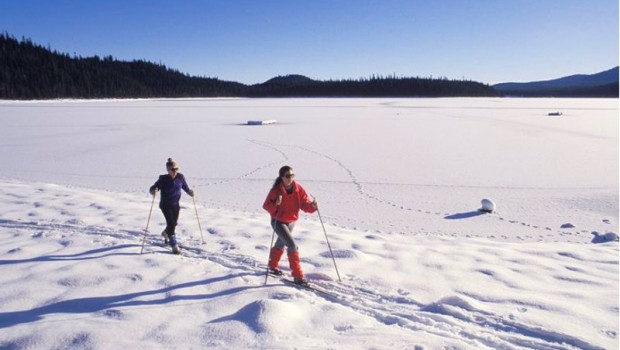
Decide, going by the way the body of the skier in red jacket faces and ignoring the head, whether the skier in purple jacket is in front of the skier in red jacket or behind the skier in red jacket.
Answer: behind

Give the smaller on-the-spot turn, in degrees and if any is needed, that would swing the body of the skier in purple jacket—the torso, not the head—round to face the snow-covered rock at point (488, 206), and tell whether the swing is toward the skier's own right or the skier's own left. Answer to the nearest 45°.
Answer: approximately 45° to the skier's own left

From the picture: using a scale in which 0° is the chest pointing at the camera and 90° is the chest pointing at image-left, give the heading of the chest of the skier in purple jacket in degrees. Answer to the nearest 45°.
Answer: approximately 315°

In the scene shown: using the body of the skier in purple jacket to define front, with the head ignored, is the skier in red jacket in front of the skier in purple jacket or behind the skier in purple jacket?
in front

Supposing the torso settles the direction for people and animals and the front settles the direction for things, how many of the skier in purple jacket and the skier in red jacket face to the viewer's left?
0

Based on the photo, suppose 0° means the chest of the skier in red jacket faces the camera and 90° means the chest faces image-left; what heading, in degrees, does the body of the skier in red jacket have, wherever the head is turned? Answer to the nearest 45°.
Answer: approximately 315°
